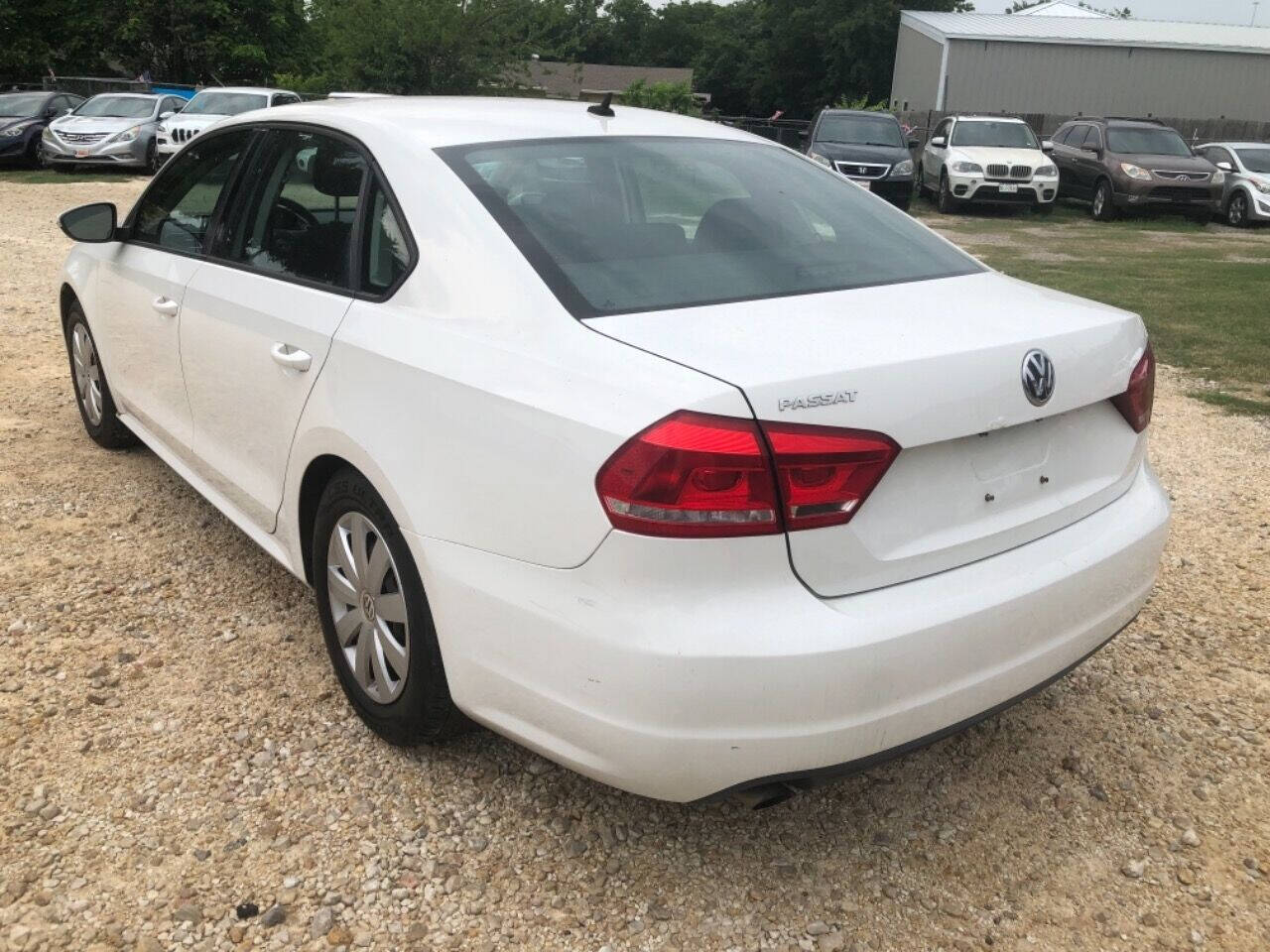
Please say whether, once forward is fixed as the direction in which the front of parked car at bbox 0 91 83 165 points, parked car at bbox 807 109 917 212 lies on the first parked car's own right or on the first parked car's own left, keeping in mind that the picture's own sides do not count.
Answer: on the first parked car's own left

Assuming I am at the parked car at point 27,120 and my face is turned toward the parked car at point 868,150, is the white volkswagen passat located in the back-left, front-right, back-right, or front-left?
front-right

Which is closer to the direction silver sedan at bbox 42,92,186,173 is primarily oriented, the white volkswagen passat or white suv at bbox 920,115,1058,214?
the white volkswagen passat

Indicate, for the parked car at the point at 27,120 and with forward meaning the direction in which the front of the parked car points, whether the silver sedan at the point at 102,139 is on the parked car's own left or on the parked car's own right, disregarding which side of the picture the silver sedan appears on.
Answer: on the parked car's own left

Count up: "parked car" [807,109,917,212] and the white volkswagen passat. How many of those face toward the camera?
1

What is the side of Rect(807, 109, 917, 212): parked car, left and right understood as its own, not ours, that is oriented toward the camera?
front

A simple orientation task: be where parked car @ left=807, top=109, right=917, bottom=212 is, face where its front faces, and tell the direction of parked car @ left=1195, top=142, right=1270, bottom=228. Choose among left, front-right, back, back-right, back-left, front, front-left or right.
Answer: left

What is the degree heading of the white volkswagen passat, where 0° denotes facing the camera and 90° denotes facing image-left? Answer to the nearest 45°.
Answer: approximately 135°

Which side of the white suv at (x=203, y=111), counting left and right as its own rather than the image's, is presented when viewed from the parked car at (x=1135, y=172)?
left

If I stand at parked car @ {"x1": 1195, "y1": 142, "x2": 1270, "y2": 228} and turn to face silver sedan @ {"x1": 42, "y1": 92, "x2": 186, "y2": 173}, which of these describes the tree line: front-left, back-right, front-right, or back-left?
front-right

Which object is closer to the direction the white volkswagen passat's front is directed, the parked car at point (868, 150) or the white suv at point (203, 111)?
the white suv

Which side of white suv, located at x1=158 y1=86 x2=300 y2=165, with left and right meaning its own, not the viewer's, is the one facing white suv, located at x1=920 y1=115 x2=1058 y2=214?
left

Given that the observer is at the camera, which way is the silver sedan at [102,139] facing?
facing the viewer and to the left of the viewer

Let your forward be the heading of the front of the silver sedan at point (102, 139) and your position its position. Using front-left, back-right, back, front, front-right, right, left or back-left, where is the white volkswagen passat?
front-left

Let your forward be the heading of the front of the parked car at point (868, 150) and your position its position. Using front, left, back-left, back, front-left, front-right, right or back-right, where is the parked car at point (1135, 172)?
left
